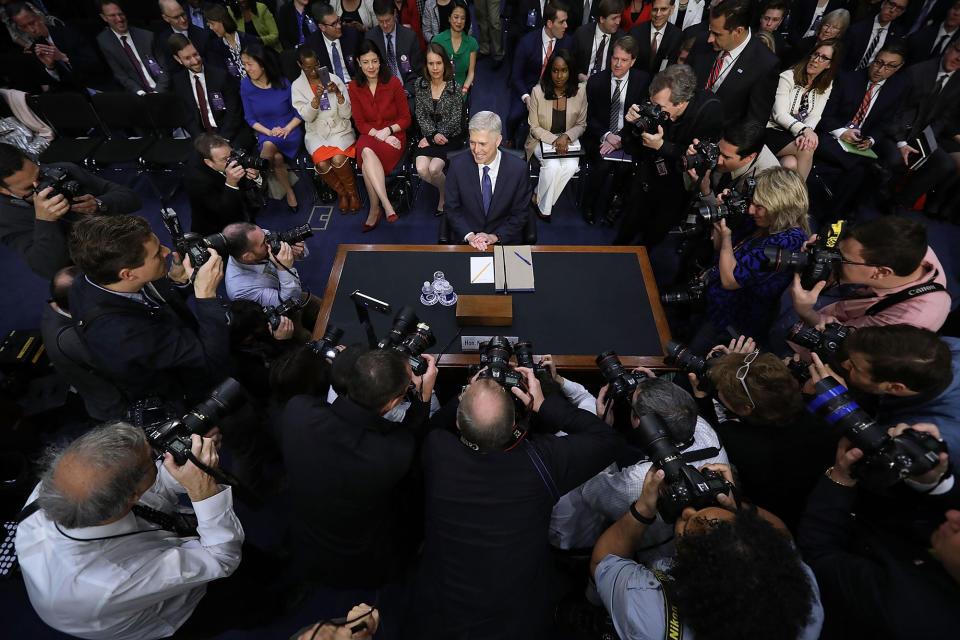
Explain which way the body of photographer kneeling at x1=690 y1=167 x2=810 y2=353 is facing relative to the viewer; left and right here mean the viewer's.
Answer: facing to the left of the viewer

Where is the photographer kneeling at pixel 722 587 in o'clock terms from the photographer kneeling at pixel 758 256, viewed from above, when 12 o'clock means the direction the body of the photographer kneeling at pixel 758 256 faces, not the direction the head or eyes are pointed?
the photographer kneeling at pixel 722 587 is roughly at 9 o'clock from the photographer kneeling at pixel 758 256.

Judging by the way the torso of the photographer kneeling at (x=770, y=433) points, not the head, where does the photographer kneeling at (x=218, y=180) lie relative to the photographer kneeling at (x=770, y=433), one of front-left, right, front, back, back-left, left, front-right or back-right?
front-left

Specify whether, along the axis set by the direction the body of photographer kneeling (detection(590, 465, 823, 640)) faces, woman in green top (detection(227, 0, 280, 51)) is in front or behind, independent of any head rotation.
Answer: in front

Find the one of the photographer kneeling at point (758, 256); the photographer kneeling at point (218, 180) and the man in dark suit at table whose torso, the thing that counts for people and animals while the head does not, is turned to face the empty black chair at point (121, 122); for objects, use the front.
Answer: the photographer kneeling at point (758, 256)

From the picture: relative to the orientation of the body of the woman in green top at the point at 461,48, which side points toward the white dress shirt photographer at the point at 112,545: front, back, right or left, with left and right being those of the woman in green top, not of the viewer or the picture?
front

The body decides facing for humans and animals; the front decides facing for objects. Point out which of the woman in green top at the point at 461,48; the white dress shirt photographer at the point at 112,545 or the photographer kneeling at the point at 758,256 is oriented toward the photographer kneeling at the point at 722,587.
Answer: the woman in green top

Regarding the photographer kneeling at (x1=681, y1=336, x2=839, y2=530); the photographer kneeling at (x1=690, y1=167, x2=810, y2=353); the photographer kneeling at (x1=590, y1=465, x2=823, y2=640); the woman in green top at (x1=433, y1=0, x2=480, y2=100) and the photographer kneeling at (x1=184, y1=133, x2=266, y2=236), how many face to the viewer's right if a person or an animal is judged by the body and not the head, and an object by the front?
1

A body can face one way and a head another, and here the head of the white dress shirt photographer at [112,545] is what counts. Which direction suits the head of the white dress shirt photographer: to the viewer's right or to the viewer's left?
to the viewer's right

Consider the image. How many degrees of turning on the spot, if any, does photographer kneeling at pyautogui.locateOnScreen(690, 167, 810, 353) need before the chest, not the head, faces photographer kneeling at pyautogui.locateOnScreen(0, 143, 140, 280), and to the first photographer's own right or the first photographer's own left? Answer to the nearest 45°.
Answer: approximately 45° to the first photographer's own left

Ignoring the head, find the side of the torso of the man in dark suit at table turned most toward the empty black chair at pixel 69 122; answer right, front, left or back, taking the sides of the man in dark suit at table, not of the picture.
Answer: right

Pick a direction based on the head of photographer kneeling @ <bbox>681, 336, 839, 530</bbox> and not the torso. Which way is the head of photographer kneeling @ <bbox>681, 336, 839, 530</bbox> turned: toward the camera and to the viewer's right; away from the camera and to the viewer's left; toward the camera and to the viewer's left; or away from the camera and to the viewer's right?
away from the camera and to the viewer's left

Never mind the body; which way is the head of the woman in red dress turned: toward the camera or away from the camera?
toward the camera

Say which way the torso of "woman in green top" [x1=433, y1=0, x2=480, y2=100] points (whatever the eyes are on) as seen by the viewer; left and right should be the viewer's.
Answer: facing the viewer

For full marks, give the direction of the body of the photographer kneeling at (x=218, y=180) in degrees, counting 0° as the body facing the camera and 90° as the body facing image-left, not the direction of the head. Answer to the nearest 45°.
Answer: approximately 270°

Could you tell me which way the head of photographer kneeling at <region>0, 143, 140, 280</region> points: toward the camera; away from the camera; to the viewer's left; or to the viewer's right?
to the viewer's right

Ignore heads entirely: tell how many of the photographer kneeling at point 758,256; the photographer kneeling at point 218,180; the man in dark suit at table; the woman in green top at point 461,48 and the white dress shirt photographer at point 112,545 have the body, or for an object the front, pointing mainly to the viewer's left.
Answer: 1

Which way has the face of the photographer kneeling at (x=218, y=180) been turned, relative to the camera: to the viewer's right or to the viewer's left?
to the viewer's right

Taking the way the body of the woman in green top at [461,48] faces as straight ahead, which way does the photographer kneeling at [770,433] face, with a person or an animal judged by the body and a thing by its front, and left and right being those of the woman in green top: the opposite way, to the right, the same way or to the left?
the opposite way

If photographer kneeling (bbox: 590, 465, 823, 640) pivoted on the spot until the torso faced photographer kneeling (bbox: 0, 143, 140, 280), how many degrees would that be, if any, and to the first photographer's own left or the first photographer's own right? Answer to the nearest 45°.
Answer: approximately 45° to the first photographer's own left

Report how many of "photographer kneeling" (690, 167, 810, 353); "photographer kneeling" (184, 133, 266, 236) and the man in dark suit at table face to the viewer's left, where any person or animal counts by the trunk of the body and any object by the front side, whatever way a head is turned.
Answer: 1
